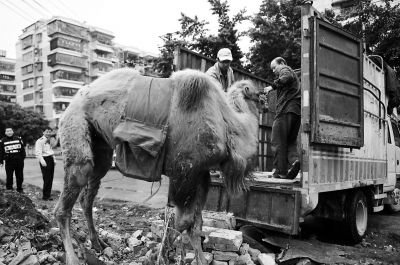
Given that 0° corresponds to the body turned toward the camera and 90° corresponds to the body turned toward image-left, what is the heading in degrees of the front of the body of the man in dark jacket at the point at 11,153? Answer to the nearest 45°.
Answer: approximately 0°

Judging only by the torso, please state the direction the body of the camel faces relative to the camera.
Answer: to the viewer's right

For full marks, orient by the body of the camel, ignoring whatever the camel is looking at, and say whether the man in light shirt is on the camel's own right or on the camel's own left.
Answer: on the camel's own left

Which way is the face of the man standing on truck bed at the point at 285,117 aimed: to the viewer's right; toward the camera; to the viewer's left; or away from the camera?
to the viewer's left

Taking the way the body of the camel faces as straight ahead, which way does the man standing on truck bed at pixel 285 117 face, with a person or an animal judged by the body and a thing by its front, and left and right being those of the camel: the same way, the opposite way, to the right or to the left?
the opposite way

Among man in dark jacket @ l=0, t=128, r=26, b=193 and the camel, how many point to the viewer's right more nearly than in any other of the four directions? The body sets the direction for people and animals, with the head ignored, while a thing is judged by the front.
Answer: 1

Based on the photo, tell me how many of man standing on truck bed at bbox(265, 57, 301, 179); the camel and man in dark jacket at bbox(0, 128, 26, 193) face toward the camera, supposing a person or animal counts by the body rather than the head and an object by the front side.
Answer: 1

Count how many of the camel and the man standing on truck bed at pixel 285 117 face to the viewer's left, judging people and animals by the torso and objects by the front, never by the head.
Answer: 1

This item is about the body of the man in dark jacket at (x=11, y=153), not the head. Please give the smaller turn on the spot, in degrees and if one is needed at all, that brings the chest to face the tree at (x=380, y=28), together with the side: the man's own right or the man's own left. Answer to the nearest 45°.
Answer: approximately 90° to the man's own left

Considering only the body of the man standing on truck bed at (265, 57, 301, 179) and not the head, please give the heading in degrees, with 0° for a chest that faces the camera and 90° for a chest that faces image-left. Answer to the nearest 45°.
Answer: approximately 90°

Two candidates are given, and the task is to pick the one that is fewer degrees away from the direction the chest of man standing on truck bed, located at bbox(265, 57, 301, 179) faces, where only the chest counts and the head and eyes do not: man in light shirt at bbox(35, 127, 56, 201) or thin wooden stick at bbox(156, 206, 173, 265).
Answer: the man in light shirt

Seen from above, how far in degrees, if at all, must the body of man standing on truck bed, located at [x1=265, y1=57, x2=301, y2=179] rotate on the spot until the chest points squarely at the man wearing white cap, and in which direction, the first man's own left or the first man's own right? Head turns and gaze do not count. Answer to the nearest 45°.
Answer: approximately 45° to the first man's own left

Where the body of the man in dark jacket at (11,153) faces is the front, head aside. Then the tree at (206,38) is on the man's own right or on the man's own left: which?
on the man's own left
